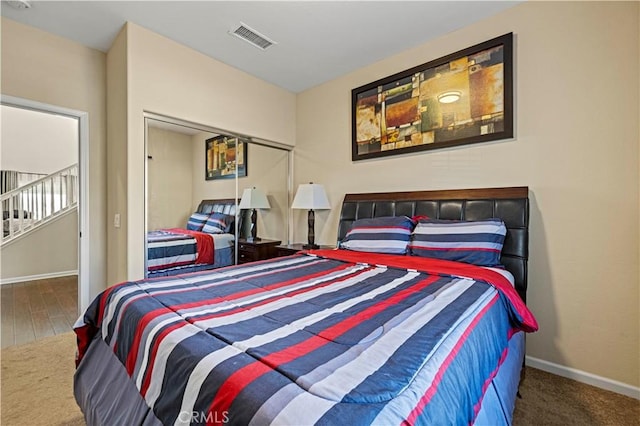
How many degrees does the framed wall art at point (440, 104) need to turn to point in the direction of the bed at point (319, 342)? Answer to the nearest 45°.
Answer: approximately 45° to its left

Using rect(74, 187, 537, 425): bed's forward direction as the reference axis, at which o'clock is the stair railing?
The stair railing is roughly at 3 o'clock from the bed.

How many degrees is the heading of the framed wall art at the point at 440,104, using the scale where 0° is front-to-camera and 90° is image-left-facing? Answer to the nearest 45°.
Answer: approximately 45°

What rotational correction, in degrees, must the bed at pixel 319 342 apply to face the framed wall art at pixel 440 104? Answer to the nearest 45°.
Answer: approximately 180°
